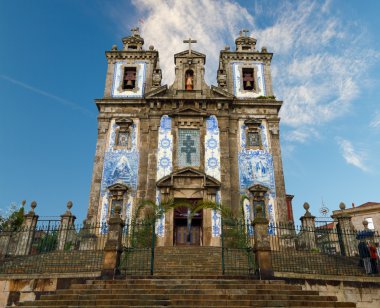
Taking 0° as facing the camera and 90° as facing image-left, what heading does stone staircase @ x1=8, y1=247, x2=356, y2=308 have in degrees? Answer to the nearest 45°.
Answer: approximately 0°

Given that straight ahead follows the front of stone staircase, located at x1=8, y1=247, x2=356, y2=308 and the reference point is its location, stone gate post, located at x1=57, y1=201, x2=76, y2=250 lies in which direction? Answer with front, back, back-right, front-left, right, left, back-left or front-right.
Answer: back-right

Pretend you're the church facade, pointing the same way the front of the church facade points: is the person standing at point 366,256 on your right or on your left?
on your left

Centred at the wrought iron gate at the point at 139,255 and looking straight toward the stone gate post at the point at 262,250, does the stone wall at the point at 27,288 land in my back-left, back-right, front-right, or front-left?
back-right

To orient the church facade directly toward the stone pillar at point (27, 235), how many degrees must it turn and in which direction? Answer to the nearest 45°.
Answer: approximately 90° to its right

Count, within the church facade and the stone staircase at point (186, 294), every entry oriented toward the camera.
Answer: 2

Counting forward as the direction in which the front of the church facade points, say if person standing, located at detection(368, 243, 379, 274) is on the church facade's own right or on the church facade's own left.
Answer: on the church facade's own left
